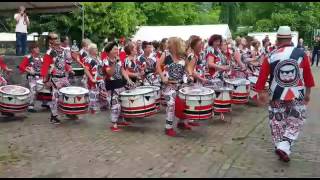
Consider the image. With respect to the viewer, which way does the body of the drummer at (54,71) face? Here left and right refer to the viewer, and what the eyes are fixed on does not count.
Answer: facing the viewer and to the right of the viewer

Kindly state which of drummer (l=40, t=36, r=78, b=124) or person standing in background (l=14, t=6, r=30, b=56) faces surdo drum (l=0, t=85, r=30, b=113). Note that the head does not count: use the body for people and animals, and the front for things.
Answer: the person standing in background

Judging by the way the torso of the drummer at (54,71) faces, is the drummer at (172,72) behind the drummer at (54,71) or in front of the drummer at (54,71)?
in front

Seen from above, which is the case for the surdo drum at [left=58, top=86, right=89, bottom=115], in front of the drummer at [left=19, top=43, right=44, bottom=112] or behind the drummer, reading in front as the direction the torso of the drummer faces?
in front

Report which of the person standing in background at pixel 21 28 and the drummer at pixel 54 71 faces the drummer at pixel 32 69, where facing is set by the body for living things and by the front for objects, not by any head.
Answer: the person standing in background

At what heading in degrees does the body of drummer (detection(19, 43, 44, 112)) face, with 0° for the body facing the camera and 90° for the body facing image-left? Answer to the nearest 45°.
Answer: approximately 315°

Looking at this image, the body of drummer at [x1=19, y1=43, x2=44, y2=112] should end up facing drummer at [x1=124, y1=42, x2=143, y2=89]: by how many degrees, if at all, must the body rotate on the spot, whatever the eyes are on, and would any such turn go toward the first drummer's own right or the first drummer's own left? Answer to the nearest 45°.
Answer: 0° — they already face them

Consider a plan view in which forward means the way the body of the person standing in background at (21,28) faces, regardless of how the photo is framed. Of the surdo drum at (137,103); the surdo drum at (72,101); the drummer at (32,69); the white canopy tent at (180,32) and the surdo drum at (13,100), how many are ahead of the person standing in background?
4

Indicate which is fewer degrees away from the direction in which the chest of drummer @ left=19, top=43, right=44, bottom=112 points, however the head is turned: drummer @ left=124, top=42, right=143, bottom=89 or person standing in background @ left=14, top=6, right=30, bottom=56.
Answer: the drummer

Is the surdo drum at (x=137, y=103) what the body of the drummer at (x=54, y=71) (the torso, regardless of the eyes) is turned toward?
yes

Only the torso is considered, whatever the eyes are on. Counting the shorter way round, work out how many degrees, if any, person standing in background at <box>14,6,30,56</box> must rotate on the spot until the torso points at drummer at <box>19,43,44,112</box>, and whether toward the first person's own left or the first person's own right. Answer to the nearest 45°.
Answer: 0° — they already face them

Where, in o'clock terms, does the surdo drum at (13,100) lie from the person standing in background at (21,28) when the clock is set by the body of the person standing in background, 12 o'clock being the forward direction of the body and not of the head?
The surdo drum is roughly at 12 o'clock from the person standing in background.
